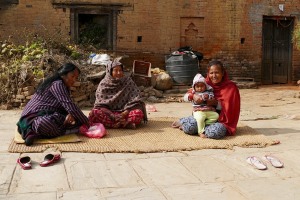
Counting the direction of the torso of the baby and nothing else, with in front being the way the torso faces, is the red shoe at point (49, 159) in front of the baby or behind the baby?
in front

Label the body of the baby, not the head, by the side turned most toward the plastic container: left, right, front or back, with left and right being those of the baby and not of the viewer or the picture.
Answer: back

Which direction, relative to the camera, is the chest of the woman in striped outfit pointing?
to the viewer's right

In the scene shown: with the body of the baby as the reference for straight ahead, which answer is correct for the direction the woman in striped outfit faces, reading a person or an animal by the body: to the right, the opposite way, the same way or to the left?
to the left

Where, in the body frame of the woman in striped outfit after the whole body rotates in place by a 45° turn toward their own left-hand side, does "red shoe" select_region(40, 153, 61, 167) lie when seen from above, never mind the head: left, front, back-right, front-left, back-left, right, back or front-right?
back-right

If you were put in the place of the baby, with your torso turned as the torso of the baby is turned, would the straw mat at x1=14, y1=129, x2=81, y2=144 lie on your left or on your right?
on your right

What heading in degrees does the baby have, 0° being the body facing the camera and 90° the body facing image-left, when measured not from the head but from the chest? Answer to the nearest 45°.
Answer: approximately 0°
